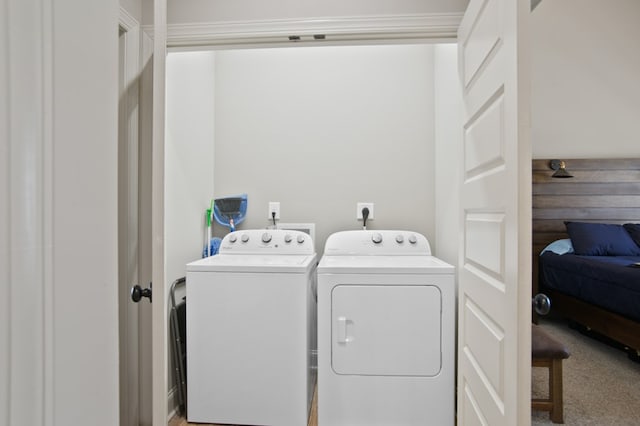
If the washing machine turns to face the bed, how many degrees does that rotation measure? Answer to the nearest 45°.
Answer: approximately 90° to its left

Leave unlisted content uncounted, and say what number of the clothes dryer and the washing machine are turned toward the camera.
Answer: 2

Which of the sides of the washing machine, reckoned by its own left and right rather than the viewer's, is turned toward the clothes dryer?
left

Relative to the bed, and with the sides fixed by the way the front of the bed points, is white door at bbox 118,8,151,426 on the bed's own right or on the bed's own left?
on the bed's own right

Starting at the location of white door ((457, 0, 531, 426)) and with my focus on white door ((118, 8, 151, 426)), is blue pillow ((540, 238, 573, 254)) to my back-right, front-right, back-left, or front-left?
back-right

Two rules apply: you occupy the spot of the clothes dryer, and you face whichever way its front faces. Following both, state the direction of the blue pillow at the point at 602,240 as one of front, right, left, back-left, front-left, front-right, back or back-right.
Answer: back-left

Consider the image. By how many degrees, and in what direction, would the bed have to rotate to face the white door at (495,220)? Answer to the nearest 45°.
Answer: approximately 45° to its right

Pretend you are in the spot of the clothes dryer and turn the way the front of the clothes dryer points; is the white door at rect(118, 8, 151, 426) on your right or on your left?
on your right

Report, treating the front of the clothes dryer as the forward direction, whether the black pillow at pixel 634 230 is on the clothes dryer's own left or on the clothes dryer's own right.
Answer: on the clothes dryer's own left

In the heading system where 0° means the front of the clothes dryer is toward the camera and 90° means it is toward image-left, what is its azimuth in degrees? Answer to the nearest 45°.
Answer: approximately 0°

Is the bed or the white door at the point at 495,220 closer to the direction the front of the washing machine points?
the white door
